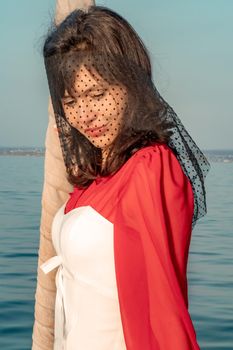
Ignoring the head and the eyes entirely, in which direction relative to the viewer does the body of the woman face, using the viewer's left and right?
facing the viewer and to the left of the viewer

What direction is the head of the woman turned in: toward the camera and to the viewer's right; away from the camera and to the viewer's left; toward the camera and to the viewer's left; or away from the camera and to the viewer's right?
toward the camera and to the viewer's left
